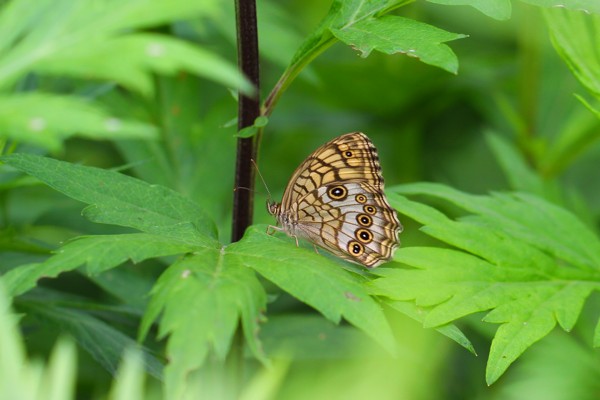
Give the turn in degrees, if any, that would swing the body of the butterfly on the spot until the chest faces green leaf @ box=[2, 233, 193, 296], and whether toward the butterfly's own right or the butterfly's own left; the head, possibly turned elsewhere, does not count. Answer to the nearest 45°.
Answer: approximately 45° to the butterfly's own left

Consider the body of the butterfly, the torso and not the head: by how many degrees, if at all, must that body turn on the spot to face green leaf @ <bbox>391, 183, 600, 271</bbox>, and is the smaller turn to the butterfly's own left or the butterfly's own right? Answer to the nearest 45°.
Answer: approximately 180°

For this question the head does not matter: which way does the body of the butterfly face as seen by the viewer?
to the viewer's left

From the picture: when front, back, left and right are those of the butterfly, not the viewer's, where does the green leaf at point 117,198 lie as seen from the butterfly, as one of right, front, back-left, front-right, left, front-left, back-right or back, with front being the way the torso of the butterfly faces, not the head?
front-left
